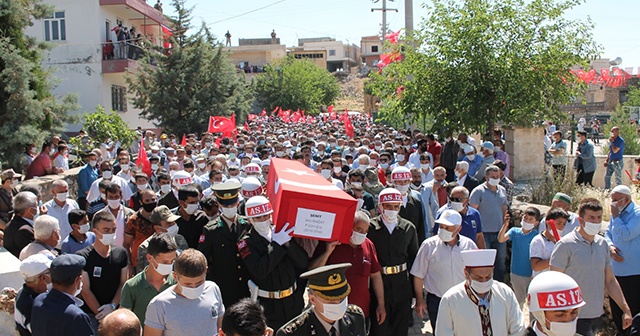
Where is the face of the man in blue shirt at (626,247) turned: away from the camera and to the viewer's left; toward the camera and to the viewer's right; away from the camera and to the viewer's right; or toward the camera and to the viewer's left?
toward the camera and to the viewer's left

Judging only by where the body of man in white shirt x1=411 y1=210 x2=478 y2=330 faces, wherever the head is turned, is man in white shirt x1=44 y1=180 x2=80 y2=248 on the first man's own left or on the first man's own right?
on the first man's own right

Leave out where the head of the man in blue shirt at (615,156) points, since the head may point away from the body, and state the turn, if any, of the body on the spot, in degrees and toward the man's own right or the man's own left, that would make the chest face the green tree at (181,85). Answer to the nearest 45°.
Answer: approximately 90° to the man's own right

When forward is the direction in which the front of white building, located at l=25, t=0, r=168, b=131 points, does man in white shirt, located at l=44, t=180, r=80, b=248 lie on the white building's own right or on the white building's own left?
on the white building's own right
